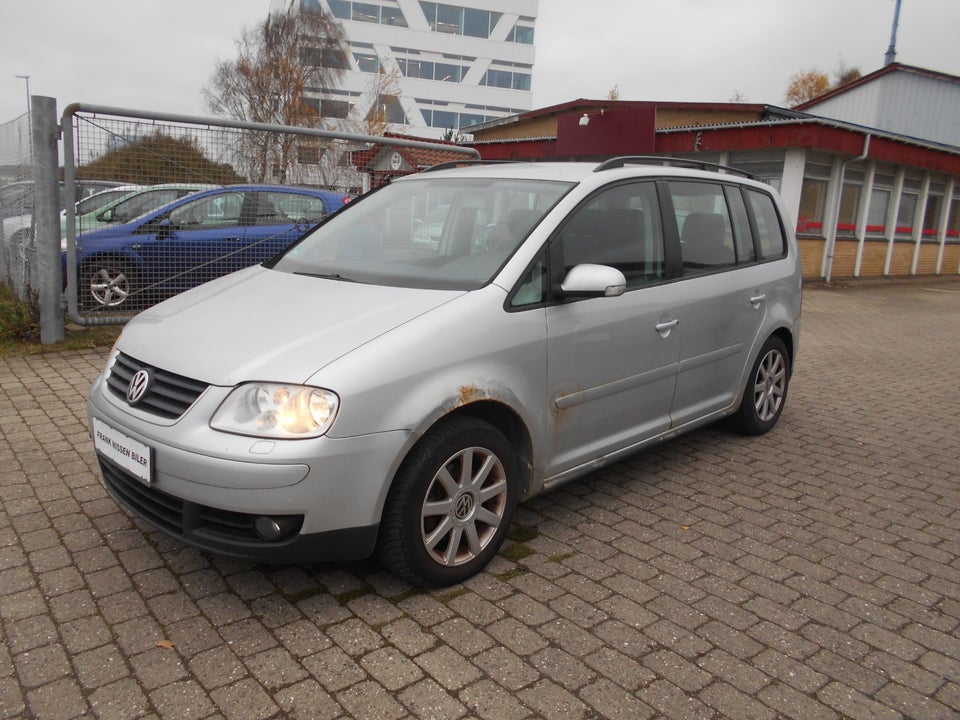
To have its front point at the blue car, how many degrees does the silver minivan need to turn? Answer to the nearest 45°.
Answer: approximately 90° to its right

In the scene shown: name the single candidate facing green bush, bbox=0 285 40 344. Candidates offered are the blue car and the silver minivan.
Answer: the blue car

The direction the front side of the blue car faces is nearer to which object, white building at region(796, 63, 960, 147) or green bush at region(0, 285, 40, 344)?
the green bush

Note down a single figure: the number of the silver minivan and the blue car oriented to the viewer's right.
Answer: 0

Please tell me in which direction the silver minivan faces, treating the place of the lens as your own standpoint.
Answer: facing the viewer and to the left of the viewer

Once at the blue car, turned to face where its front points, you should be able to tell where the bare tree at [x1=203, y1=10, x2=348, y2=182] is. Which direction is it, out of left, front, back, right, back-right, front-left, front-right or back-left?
right

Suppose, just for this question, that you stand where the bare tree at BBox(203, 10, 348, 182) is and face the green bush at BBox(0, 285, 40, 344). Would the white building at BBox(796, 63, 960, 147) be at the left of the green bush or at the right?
left

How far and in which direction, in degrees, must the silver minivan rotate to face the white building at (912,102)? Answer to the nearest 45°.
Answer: approximately 180°

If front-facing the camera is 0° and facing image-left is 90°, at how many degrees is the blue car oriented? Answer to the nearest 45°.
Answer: approximately 90°

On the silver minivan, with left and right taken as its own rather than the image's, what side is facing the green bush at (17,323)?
right

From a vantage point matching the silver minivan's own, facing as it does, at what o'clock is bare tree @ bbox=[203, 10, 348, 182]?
The bare tree is roughly at 4 o'clock from the silver minivan.

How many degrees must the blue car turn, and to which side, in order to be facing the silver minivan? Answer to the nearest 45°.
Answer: approximately 90° to its left
